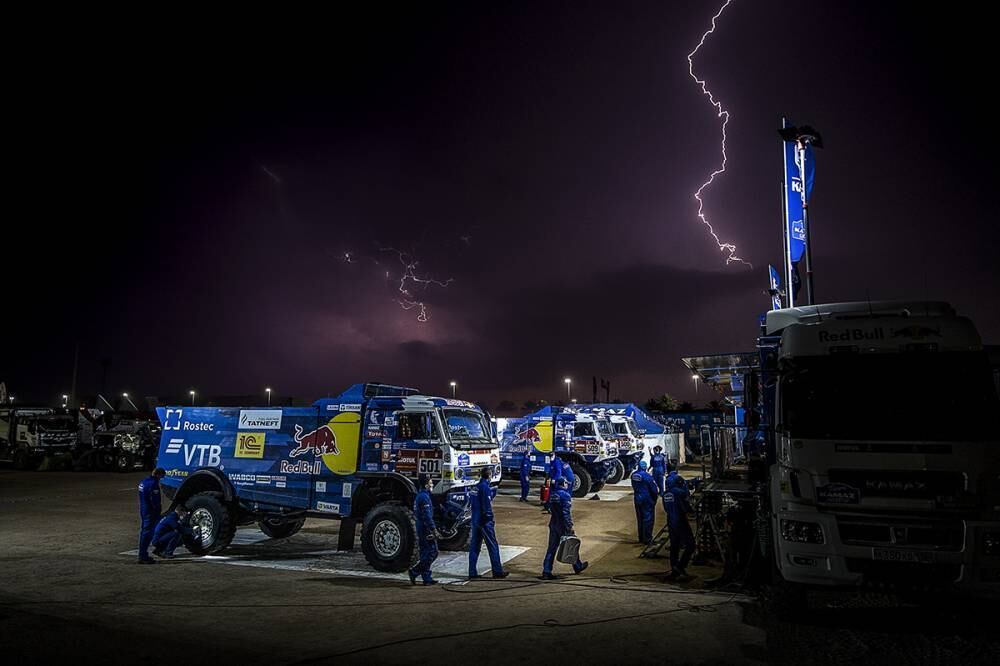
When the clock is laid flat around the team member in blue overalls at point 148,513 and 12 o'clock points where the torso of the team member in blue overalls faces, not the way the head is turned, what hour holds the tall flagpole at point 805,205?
The tall flagpole is roughly at 12 o'clock from the team member in blue overalls.

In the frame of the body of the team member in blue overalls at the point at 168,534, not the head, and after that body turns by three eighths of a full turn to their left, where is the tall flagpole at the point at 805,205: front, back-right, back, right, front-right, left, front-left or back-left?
back-right

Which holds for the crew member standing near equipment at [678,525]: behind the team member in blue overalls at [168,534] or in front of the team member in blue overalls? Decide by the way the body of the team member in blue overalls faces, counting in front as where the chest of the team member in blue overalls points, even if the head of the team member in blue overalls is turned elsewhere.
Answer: in front

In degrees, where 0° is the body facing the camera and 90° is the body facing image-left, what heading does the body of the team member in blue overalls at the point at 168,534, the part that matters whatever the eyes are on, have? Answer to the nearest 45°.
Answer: approximately 270°

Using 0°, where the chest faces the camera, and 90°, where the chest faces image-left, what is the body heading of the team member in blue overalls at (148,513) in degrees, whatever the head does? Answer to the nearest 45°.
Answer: approximately 270°

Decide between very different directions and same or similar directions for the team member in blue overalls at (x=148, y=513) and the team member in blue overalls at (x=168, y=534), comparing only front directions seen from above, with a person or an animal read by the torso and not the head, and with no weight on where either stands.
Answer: same or similar directions

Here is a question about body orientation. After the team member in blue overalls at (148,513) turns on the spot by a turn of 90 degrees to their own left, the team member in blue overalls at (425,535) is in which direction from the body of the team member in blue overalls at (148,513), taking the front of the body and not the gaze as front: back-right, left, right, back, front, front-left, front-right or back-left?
back-right

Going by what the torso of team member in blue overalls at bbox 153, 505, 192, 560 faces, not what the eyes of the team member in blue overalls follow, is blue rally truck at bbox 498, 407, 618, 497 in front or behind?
in front

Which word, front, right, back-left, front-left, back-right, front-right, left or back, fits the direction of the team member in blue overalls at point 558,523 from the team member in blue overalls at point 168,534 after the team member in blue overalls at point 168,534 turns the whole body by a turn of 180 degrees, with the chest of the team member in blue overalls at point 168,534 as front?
back-left

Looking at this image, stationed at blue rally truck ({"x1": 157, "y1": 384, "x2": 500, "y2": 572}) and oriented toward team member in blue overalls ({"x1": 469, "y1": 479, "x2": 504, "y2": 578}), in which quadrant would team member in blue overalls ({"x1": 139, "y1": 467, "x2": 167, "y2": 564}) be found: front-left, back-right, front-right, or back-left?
back-right

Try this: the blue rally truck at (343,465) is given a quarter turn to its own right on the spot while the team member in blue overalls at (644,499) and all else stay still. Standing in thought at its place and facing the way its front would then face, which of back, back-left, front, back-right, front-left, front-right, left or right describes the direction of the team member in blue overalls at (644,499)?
back-left

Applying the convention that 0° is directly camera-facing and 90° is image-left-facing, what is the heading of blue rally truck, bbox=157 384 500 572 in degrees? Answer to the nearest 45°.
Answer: approximately 315°

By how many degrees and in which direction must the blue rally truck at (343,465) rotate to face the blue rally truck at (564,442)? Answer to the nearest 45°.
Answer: approximately 90° to its left

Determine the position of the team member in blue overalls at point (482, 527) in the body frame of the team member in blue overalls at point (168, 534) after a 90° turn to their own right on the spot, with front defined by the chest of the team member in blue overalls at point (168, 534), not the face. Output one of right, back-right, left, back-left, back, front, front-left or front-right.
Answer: front-left
